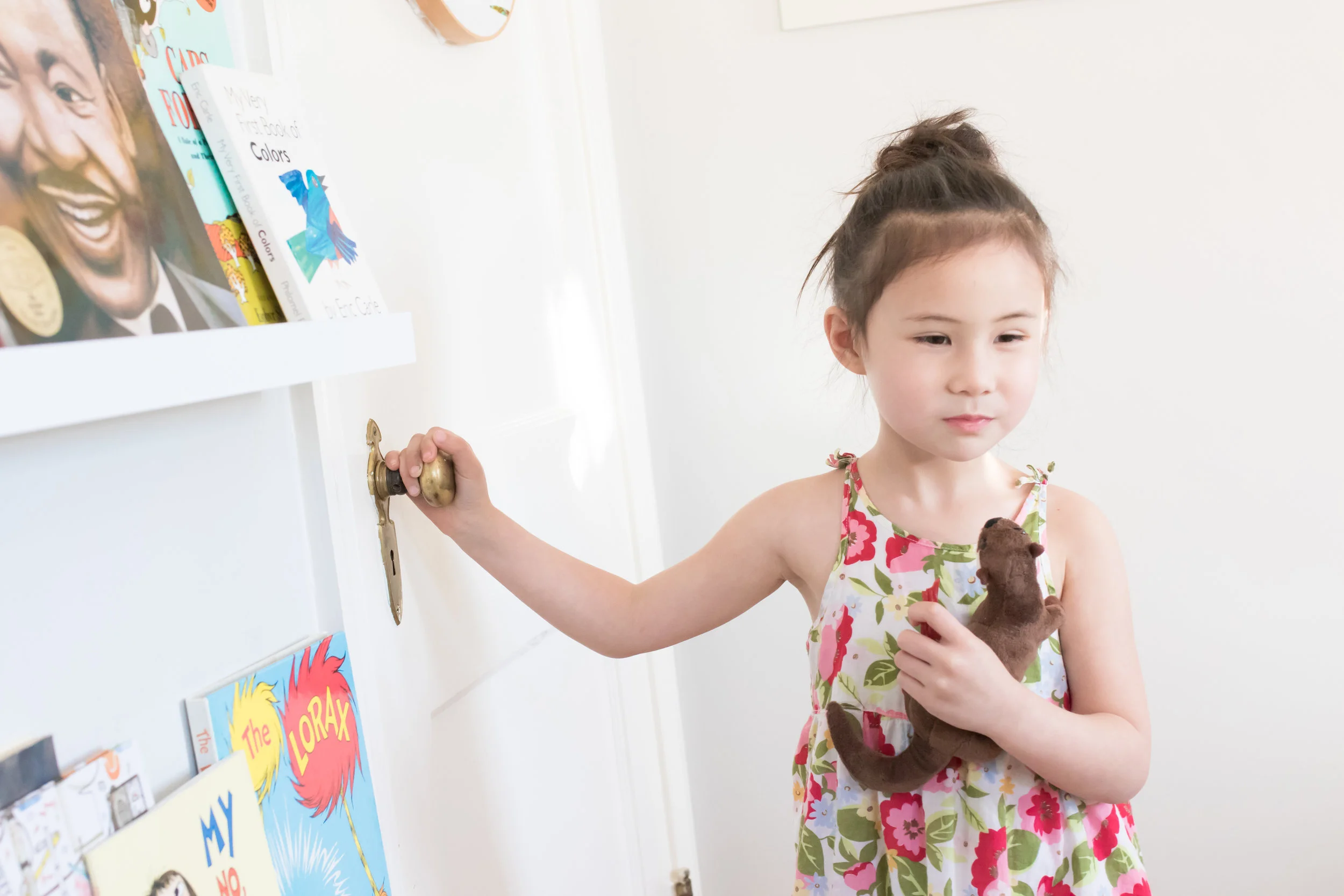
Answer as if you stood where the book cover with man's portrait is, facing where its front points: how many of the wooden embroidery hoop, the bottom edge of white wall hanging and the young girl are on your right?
0

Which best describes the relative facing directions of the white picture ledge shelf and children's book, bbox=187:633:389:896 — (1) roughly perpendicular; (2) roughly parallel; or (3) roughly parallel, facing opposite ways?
roughly parallel

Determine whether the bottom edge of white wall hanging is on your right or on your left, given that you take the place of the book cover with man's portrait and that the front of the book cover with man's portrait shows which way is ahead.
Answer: on your left

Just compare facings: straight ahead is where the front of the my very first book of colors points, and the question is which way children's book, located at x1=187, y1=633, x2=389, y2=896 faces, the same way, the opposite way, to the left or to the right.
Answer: the same way

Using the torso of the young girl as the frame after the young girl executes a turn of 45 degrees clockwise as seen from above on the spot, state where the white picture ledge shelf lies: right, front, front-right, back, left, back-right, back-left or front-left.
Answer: front

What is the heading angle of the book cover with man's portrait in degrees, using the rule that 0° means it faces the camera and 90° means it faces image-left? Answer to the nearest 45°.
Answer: approximately 315°

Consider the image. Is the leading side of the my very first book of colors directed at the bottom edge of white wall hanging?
no

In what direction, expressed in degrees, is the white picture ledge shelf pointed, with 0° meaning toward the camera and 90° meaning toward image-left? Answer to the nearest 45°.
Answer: approximately 315°

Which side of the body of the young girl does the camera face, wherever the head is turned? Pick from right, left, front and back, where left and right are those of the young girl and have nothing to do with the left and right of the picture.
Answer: front

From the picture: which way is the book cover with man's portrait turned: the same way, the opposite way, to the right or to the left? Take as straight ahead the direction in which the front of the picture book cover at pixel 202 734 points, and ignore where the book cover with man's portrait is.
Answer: the same way

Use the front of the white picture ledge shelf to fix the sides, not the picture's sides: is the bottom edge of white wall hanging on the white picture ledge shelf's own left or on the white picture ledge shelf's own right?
on the white picture ledge shelf's own left

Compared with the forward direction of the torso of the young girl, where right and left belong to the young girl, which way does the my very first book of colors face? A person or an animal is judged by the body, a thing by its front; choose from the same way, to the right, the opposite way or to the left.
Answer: to the left
